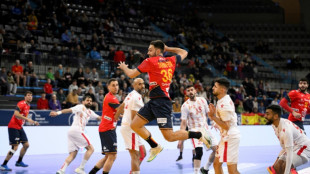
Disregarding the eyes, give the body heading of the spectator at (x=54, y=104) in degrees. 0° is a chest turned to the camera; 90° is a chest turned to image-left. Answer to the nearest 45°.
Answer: approximately 315°

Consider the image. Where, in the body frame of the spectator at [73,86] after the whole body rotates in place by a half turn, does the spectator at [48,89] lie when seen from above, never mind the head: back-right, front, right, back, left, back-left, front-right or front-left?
front-left

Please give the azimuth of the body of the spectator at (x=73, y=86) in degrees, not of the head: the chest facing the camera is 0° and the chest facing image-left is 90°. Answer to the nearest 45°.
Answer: approximately 315°

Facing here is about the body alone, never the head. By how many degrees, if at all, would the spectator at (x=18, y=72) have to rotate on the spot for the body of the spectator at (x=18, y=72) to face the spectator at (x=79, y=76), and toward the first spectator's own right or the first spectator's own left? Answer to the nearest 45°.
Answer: approximately 45° to the first spectator's own left

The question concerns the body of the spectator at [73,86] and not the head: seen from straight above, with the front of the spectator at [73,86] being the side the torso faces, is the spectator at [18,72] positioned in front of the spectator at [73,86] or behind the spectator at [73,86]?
behind

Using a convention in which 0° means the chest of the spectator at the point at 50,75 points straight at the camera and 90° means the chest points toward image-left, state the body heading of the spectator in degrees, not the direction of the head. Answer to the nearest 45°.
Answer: approximately 315°

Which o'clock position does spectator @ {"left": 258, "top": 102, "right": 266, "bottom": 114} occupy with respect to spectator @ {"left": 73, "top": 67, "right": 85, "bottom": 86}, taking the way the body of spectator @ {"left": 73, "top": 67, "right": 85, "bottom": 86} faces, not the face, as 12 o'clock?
spectator @ {"left": 258, "top": 102, "right": 266, "bottom": 114} is roughly at 10 o'clock from spectator @ {"left": 73, "top": 67, "right": 85, "bottom": 86}.

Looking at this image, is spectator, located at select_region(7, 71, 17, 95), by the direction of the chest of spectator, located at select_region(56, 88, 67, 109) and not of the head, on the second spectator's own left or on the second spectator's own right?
on the second spectator's own right

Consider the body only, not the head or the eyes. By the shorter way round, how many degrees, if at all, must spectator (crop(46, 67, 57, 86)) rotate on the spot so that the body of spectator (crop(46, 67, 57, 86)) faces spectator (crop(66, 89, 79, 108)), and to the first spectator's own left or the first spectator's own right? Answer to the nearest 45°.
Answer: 0° — they already face them

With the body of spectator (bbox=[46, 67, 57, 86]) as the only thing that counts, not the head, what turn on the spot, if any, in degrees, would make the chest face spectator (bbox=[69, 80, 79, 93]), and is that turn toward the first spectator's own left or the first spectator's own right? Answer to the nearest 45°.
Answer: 0° — they already face them
